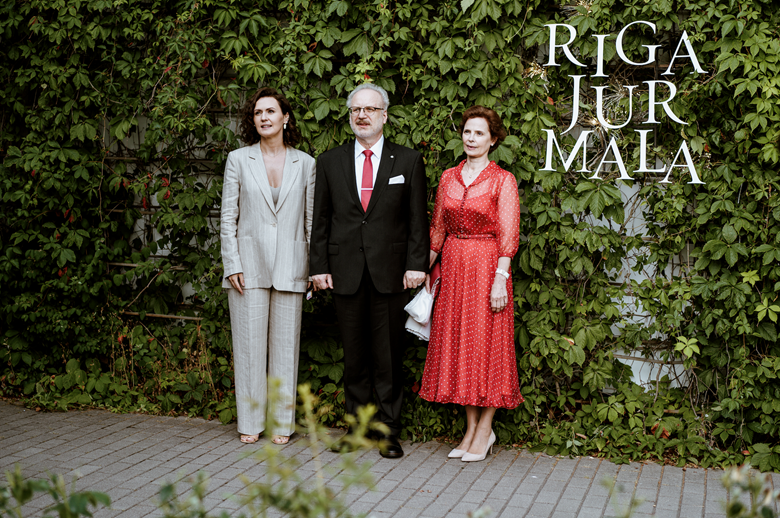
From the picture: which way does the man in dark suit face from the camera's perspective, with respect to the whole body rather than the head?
toward the camera

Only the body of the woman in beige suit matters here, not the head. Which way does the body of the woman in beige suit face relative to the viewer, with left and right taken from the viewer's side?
facing the viewer

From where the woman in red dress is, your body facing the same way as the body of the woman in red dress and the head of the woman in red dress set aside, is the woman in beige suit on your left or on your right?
on your right

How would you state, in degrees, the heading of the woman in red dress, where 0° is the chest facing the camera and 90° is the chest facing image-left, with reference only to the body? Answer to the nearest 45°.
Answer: approximately 45°

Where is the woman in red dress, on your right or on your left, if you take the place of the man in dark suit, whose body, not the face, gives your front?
on your left

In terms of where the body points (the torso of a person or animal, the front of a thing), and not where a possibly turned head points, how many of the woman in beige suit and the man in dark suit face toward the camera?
2

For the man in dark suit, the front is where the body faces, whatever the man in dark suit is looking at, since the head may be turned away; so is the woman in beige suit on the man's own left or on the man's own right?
on the man's own right

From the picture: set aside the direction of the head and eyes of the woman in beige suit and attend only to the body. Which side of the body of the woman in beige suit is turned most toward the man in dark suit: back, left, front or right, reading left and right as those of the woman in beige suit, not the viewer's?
left

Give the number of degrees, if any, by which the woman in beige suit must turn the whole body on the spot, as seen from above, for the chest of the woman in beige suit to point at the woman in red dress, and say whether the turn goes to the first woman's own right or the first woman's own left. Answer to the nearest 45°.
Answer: approximately 45° to the first woman's own left
